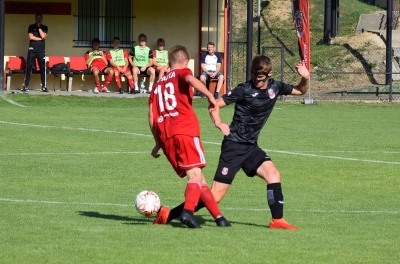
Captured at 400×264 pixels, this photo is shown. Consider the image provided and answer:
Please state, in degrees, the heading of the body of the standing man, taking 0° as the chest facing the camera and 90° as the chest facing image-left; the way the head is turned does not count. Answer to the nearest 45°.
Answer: approximately 0°

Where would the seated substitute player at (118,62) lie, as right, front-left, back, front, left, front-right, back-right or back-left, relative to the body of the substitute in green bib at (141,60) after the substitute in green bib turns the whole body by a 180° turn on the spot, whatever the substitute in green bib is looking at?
left

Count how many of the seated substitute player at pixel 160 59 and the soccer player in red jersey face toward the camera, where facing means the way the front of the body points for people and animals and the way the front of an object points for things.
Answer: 1

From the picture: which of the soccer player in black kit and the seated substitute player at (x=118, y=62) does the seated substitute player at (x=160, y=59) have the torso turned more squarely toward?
the soccer player in black kit

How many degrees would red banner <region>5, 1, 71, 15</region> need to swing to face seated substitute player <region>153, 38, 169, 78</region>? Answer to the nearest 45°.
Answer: approximately 90° to its left
